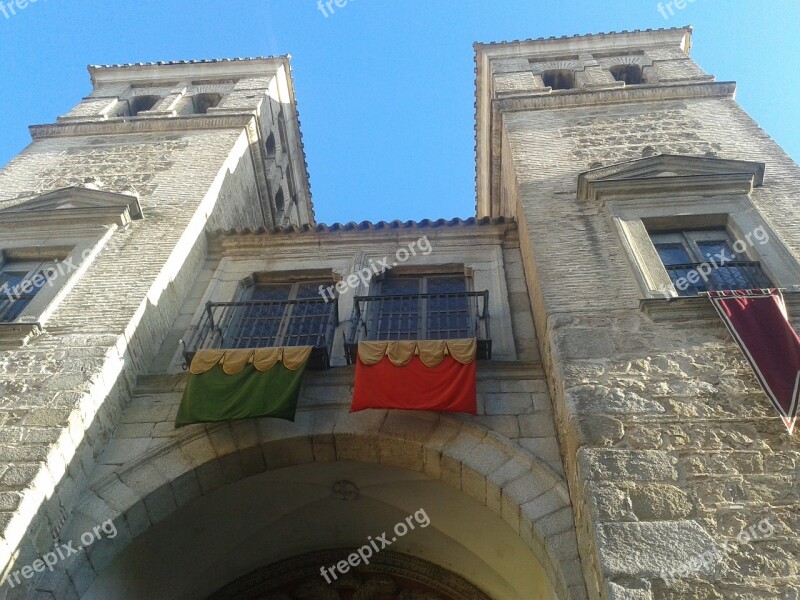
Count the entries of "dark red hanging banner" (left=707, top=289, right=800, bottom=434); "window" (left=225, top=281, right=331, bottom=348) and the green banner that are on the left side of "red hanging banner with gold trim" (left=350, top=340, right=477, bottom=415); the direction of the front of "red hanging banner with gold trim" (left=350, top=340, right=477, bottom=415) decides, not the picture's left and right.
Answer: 1

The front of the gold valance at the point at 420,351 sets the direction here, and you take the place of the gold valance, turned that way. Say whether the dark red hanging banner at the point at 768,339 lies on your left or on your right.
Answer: on your left

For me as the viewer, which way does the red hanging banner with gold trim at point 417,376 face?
facing the viewer

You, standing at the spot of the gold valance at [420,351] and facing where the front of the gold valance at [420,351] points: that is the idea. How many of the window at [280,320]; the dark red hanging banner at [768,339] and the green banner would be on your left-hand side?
1

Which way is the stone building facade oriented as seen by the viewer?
toward the camera

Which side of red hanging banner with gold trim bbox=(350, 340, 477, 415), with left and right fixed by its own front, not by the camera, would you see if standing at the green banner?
right

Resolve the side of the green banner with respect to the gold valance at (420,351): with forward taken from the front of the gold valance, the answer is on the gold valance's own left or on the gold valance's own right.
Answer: on the gold valance's own right
